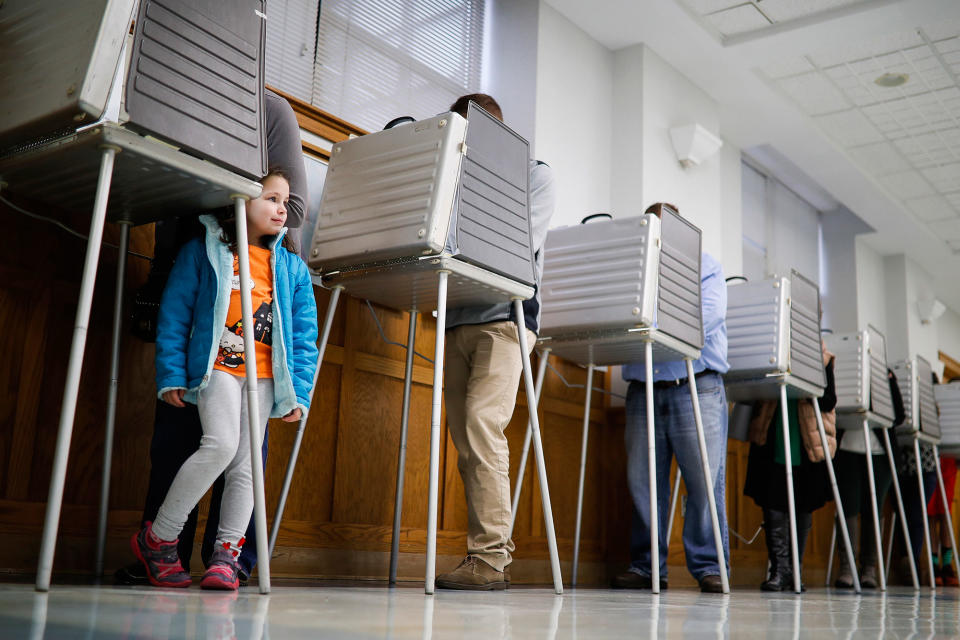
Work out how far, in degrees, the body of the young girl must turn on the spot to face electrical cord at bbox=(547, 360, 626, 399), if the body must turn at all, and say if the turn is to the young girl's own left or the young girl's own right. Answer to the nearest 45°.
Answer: approximately 90° to the young girl's own left

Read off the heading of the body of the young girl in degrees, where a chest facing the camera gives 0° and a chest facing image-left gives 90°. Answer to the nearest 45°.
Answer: approximately 315°

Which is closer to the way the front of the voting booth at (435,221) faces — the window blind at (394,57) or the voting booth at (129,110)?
the window blind

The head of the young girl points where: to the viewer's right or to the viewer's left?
to the viewer's right

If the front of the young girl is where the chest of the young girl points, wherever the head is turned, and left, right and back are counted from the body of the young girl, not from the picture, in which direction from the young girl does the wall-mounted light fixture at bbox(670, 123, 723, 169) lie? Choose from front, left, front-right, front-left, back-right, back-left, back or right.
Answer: left

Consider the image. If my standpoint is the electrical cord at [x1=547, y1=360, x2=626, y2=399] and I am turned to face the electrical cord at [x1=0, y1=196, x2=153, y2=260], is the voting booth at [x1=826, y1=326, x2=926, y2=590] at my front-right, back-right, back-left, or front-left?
back-left
